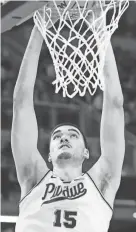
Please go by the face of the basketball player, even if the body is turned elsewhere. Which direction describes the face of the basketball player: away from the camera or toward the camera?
toward the camera

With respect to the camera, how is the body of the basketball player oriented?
toward the camera
